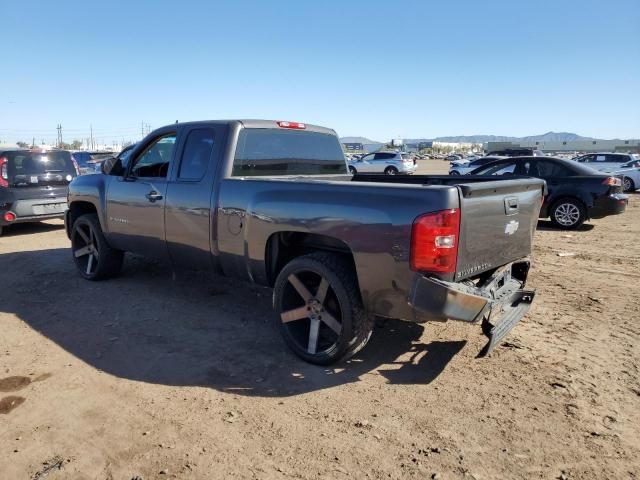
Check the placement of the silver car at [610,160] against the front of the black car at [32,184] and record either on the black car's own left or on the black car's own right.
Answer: on the black car's own right

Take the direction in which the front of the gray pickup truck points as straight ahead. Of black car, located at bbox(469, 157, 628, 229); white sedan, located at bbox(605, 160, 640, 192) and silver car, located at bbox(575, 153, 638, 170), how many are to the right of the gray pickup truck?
3

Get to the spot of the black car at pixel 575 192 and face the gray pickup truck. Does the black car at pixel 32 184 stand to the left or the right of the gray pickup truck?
right

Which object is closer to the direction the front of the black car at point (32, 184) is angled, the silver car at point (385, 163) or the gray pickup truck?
the silver car

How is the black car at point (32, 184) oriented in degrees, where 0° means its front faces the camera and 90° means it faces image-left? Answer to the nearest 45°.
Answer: approximately 180°

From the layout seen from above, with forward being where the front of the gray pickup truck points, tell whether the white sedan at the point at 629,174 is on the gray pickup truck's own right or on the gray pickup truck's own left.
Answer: on the gray pickup truck's own right

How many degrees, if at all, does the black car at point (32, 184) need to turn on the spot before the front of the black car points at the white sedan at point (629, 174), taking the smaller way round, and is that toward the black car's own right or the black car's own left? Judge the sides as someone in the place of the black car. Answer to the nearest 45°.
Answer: approximately 90° to the black car's own right

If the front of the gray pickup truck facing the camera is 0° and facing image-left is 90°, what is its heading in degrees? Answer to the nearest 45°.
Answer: approximately 135°

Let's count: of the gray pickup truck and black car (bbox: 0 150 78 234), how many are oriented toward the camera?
0

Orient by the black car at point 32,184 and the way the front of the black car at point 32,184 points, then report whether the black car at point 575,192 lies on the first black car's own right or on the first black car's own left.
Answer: on the first black car's own right

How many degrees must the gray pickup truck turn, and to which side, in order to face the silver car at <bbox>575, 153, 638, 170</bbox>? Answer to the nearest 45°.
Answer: approximately 90° to its right
